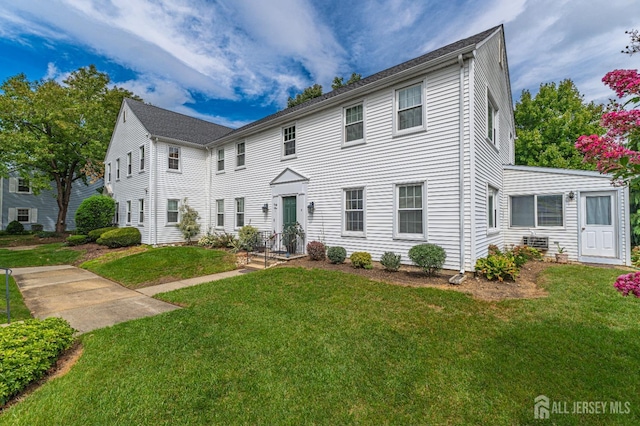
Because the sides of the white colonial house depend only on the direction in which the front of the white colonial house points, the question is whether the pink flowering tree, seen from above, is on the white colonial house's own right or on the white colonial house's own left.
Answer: on the white colonial house's own left

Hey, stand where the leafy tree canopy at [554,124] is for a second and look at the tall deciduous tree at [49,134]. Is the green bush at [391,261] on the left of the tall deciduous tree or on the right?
left

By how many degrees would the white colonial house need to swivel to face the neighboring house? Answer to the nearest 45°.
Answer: approximately 45° to its right

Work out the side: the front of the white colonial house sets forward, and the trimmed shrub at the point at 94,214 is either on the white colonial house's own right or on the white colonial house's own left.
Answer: on the white colonial house's own right

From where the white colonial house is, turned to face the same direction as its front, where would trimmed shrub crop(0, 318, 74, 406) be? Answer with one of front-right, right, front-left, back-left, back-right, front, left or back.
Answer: front

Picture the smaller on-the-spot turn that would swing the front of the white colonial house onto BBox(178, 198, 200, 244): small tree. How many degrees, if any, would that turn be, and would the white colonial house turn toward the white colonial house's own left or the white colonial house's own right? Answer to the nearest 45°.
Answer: approximately 45° to the white colonial house's own right

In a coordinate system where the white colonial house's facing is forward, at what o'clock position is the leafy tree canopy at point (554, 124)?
The leafy tree canopy is roughly at 6 o'clock from the white colonial house.

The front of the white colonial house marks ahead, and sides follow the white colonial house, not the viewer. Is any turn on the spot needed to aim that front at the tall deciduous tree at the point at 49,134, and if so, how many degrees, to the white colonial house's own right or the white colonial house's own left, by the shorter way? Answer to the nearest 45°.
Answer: approximately 45° to the white colonial house's own right

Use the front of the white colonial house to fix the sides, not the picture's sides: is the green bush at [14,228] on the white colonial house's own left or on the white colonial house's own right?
on the white colonial house's own right

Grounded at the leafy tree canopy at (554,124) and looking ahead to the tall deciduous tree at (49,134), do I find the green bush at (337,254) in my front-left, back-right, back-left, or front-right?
front-left

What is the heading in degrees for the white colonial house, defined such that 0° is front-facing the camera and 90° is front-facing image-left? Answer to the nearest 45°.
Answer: approximately 45°

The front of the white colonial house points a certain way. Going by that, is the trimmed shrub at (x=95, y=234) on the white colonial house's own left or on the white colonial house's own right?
on the white colonial house's own right
